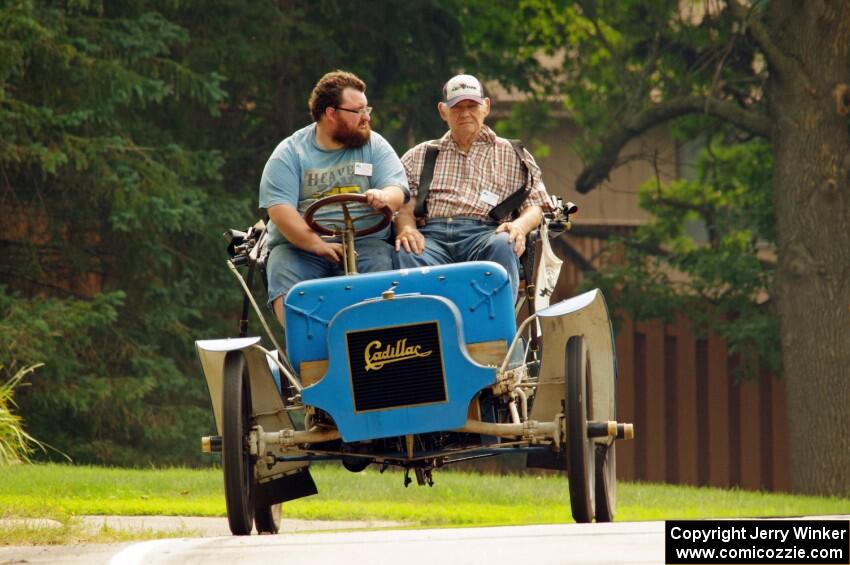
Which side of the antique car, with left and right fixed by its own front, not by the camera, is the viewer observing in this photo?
front

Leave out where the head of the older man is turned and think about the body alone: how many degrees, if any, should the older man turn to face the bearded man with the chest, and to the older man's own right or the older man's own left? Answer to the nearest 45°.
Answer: approximately 45° to the older man's own right

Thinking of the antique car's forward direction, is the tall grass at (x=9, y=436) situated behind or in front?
behind

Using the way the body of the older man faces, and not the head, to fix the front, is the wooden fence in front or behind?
behind

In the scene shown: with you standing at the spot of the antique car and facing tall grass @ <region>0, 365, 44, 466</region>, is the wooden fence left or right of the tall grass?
right

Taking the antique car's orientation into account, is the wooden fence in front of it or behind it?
behind

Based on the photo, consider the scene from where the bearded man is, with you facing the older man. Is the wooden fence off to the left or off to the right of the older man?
left

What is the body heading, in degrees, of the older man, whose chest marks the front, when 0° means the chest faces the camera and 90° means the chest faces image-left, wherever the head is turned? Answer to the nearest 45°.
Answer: approximately 0°

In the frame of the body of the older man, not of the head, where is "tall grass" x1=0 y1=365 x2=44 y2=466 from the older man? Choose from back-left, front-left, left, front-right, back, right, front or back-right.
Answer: back-right
